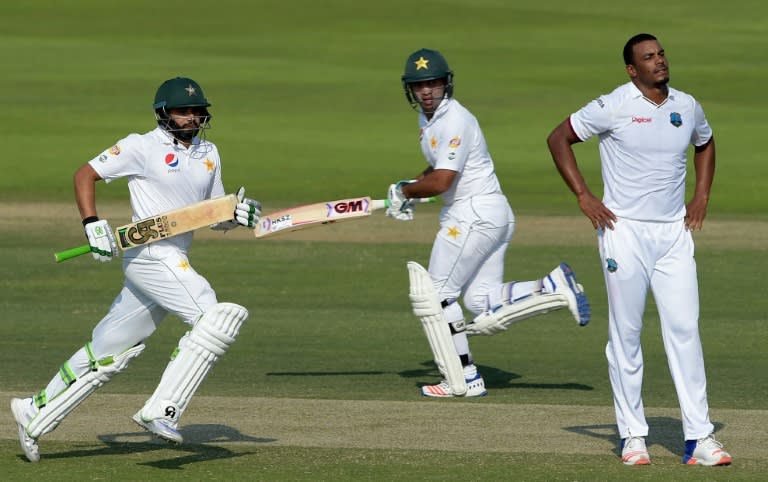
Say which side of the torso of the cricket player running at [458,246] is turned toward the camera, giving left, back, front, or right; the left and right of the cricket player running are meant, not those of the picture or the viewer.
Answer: left

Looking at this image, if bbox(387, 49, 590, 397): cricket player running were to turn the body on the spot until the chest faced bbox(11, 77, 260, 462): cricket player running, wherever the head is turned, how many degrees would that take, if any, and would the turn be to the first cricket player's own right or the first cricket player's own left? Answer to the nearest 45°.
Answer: approximately 45° to the first cricket player's own left
